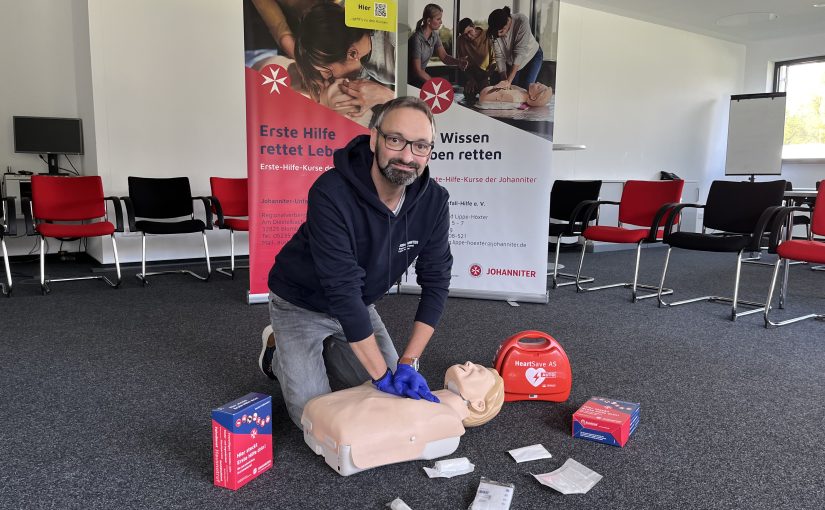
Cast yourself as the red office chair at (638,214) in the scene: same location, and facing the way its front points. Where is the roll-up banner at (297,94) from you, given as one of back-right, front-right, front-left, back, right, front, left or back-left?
front

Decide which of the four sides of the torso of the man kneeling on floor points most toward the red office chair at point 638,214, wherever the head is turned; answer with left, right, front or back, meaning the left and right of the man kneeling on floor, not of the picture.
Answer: left

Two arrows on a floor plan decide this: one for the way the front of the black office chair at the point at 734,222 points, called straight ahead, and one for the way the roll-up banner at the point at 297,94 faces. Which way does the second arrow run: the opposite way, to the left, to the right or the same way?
to the left

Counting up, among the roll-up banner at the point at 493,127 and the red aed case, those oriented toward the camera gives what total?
2

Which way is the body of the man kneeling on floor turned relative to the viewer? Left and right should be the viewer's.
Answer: facing the viewer and to the right of the viewer

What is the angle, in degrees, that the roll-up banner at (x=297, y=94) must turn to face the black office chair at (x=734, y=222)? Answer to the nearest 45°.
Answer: approximately 90° to its left

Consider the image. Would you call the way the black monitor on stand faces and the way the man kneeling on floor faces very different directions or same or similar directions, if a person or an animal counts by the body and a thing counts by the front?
same or similar directions

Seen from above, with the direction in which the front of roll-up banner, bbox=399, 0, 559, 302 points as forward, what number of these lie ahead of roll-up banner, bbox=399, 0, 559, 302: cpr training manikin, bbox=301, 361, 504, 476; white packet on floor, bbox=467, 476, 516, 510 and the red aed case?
3

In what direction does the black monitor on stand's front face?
toward the camera

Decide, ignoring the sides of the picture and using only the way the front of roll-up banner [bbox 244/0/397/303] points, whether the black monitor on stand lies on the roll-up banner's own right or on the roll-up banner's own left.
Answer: on the roll-up banner's own right

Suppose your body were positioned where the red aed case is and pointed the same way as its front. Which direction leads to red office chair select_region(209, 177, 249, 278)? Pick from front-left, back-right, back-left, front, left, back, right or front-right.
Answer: back-right

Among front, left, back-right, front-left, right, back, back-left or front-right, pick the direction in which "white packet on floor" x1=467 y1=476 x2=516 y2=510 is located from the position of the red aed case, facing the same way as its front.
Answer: front

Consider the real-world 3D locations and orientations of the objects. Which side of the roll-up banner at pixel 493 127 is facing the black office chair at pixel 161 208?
right

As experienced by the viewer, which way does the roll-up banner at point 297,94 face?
facing the viewer

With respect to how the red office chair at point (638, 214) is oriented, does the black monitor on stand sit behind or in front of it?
in front

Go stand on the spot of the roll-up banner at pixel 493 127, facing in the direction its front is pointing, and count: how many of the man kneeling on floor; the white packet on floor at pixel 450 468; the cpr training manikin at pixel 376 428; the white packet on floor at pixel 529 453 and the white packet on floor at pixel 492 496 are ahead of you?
5

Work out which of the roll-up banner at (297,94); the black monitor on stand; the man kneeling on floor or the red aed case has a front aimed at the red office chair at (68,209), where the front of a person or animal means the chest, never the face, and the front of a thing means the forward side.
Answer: the black monitor on stand

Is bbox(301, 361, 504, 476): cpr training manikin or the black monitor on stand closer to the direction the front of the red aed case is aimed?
the cpr training manikin

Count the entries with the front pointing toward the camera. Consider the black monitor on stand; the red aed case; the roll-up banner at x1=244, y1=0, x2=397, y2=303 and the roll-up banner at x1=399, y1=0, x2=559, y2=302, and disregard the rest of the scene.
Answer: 4
